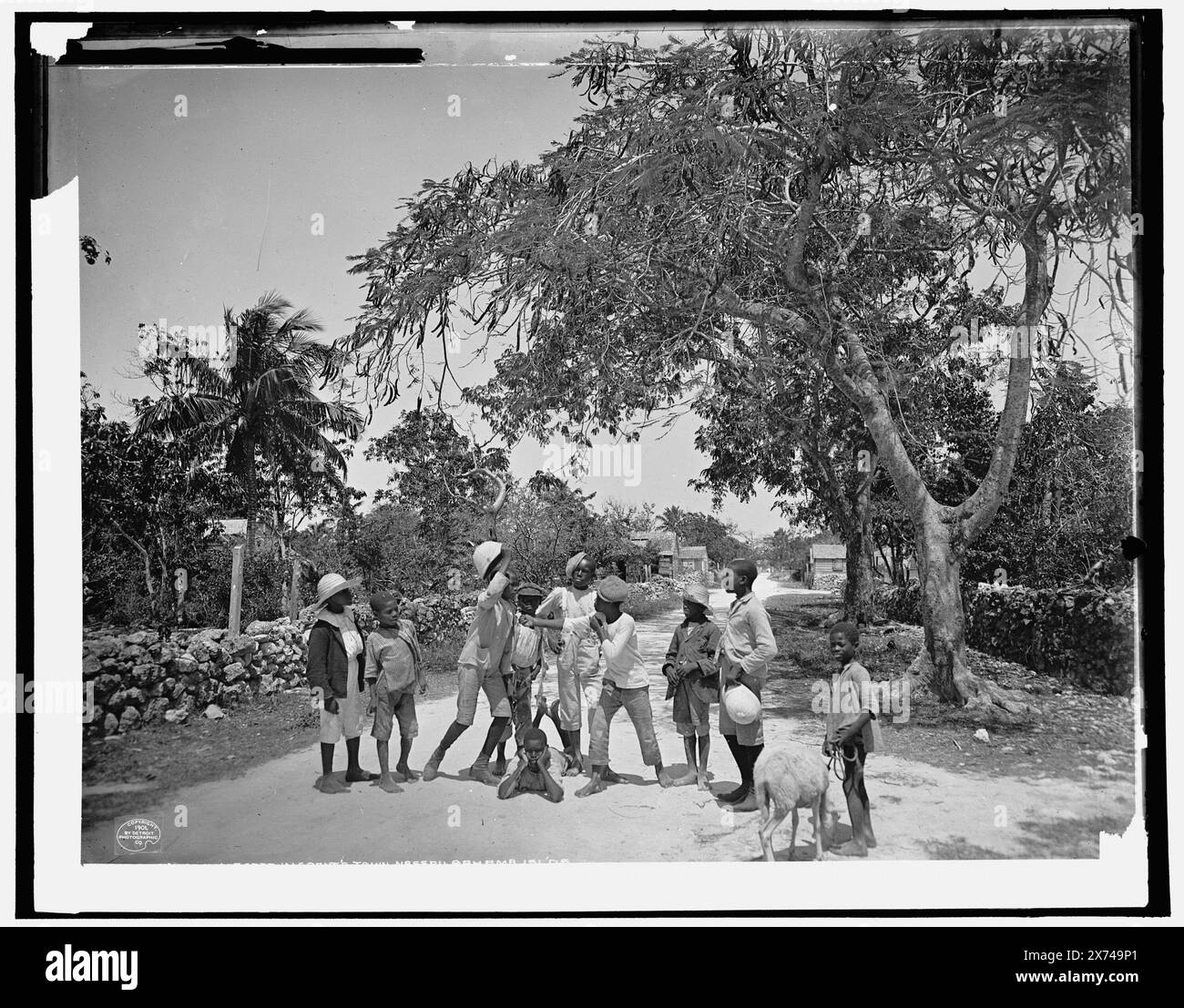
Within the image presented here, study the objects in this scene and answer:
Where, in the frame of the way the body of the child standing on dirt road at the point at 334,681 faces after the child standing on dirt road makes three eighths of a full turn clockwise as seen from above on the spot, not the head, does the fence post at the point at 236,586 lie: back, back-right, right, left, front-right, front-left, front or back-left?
front-right

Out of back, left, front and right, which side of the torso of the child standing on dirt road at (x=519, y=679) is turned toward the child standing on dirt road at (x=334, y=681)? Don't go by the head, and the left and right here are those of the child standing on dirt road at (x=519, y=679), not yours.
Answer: right

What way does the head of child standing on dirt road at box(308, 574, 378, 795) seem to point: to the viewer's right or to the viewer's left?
to the viewer's right

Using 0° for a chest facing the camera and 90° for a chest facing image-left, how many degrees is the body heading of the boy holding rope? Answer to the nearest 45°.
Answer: approximately 45°

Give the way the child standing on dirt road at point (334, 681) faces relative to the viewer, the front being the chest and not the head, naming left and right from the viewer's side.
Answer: facing the viewer and to the right of the viewer

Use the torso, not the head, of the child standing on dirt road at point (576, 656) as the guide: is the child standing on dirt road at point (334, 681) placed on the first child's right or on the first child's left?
on the first child's right

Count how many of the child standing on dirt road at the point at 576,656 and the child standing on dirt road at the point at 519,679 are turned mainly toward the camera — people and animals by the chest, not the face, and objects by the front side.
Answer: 2

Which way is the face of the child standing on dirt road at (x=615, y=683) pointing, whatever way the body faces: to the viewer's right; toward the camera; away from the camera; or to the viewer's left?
to the viewer's left

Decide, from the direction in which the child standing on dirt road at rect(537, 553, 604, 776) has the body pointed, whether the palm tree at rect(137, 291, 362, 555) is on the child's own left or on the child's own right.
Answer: on the child's own right

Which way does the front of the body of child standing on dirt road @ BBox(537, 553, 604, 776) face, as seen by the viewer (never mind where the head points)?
toward the camera
